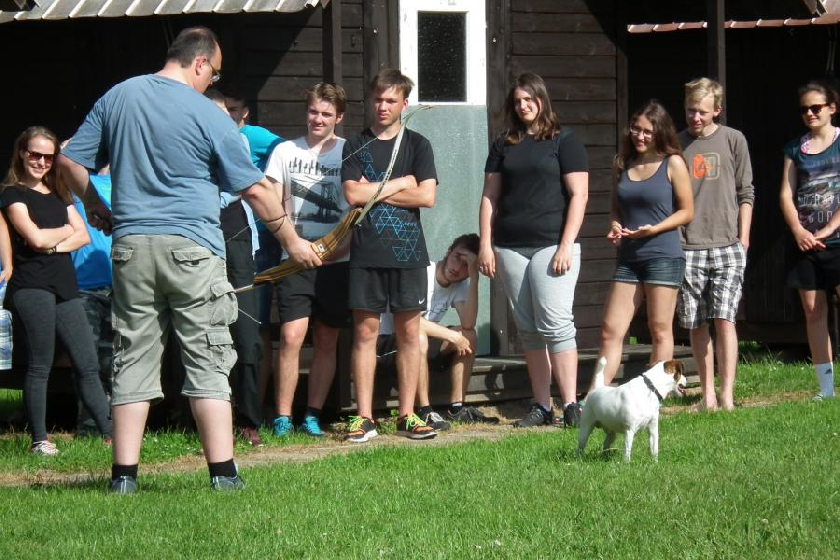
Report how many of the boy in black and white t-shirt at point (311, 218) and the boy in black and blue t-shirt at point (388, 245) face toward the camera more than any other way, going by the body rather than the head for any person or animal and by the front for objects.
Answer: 2

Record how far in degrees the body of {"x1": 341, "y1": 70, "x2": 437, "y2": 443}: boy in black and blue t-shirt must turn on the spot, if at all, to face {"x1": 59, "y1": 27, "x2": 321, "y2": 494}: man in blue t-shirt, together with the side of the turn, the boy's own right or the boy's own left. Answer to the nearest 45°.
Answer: approximately 45° to the boy's own right

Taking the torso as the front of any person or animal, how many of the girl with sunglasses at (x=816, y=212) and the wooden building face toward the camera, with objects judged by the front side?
2

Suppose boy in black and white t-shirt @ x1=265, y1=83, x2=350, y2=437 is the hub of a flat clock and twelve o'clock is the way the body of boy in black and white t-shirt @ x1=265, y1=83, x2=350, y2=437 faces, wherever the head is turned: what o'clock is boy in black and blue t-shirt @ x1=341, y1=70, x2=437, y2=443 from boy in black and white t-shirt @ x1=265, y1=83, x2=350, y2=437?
boy in black and blue t-shirt @ x1=341, y1=70, x2=437, y2=443 is roughly at 10 o'clock from boy in black and white t-shirt @ x1=265, y1=83, x2=350, y2=437.

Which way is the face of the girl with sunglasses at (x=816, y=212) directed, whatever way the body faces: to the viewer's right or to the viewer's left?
to the viewer's left

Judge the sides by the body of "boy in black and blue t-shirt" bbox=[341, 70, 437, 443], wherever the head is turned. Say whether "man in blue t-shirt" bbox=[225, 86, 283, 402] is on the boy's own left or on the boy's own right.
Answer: on the boy's own right

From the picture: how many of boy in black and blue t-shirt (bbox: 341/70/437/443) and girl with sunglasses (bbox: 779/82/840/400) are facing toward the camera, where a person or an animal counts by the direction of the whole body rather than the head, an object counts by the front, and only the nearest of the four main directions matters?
2

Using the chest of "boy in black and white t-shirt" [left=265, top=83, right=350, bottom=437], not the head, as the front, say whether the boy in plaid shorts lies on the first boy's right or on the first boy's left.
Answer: on the first boy's left

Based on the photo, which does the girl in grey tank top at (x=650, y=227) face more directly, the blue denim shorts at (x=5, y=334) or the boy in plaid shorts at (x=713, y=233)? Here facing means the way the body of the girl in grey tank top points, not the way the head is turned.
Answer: the blue denim shorts

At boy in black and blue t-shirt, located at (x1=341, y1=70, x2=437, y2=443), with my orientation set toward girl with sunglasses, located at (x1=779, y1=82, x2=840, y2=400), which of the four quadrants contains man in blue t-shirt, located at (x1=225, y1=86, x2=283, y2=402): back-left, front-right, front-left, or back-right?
back-left

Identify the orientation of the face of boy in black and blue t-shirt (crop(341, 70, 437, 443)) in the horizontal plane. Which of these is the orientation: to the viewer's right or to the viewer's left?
to the viewer's left
